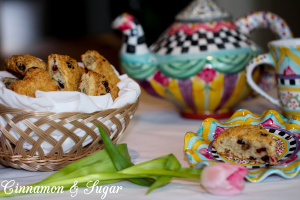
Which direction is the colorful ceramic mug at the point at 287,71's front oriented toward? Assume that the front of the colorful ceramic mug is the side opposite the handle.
to the viewer's right

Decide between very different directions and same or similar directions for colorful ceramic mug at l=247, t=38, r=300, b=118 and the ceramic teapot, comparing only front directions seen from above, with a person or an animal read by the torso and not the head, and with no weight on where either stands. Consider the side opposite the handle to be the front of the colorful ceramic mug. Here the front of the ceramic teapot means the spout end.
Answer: very different directions

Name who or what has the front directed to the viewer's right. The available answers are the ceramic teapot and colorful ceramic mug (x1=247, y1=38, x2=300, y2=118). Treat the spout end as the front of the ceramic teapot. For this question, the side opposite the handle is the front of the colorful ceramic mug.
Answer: the colorful ceramic mug

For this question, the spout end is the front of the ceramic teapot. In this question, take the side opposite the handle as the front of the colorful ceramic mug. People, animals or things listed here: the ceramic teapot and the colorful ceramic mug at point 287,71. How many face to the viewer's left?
1

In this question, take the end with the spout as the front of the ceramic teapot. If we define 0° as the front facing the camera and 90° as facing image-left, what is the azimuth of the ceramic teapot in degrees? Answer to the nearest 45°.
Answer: approximately 90°
